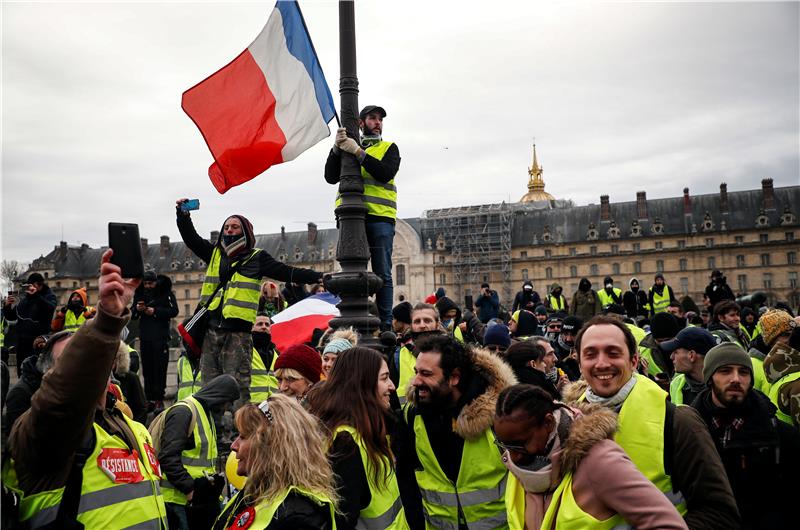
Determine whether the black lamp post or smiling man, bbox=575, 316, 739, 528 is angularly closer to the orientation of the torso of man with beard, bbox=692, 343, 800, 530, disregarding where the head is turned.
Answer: the smiling man

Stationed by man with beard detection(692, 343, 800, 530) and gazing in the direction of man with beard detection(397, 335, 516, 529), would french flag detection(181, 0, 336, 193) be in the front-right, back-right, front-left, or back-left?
front-right

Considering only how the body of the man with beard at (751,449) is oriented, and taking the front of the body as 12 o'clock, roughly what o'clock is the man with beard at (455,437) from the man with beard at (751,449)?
the man with beard at (455,437) is roughly at 2 o'clock from the man with beard at (751,449).

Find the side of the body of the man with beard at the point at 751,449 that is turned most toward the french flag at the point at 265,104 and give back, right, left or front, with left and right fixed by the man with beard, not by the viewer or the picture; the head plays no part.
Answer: right

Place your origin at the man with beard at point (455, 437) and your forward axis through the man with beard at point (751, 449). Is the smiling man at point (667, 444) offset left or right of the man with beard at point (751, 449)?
right

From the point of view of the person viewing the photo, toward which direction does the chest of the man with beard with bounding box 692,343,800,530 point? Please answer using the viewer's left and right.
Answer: facing the viewer

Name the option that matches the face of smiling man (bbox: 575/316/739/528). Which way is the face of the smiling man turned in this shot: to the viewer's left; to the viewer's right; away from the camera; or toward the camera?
toward the camera

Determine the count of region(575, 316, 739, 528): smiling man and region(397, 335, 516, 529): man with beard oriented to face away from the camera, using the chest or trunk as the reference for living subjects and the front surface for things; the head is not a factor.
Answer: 0

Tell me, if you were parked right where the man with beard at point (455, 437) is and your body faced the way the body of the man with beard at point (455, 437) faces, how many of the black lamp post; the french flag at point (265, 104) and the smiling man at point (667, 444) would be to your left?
1

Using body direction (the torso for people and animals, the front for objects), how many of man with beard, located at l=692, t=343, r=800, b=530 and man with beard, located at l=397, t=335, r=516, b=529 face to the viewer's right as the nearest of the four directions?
0

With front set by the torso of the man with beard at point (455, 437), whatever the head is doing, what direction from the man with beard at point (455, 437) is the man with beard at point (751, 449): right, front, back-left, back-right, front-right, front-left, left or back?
back-left

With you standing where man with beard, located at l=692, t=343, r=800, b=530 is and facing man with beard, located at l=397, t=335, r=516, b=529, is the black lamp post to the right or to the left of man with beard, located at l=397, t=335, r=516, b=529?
right

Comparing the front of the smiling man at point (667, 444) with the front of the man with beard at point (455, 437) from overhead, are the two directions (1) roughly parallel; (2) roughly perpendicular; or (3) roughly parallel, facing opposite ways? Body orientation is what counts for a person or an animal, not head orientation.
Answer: roughly parallel

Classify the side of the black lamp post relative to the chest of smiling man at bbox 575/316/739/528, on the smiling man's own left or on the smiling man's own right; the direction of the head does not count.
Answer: on the smiling man's own right

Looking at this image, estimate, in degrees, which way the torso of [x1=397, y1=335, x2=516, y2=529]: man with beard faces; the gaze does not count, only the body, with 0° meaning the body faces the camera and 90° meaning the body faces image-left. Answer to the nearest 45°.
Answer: approximately 45°

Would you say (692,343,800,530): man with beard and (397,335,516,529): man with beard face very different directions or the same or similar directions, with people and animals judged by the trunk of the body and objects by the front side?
same or similar directions

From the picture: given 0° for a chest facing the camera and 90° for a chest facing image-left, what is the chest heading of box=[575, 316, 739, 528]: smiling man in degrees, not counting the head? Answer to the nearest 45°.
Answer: approximately 45°
